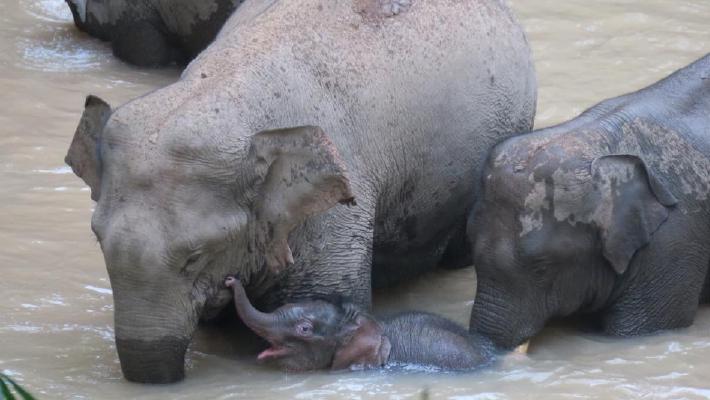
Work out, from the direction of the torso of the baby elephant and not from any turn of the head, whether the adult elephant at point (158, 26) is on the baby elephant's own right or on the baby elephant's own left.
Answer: on the baby elephant's own right

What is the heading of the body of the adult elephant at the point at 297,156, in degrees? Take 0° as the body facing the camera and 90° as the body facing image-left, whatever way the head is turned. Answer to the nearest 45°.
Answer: approximately 45°

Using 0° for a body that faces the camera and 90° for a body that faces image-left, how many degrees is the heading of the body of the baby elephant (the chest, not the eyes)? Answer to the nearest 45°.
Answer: approximately 90°

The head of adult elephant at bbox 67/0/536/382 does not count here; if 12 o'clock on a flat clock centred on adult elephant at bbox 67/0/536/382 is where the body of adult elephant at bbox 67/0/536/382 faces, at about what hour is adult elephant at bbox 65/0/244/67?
adult elephant at bbox 65/0/244/67 is roughly at 4 o'clock from adult elephant at bbox 67/0/536/382.

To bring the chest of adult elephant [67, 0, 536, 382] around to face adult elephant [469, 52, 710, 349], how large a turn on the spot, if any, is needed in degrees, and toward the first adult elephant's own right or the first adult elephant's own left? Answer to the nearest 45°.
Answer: approximately 135° to the first adult elephant's own left
